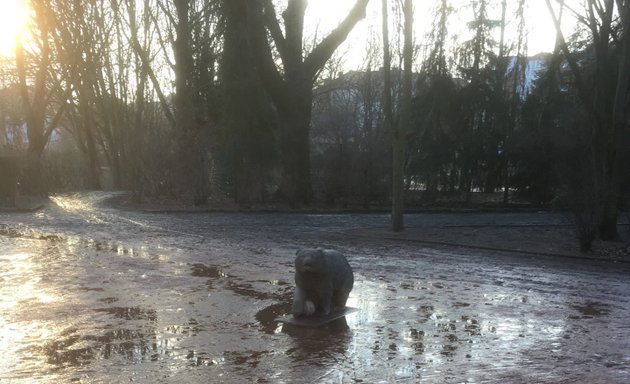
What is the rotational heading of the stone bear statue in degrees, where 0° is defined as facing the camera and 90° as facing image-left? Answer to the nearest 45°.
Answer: approximately 45°
